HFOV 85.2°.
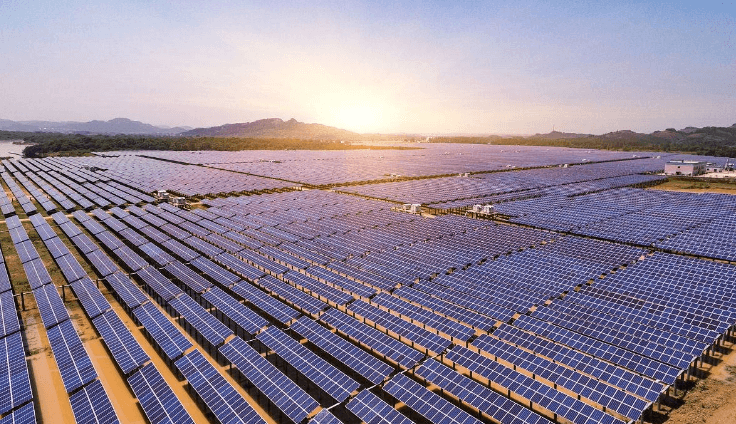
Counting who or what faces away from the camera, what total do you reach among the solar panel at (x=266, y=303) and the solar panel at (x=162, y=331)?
0

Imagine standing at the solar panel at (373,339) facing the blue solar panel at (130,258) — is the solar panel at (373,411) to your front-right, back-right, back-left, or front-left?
back-left

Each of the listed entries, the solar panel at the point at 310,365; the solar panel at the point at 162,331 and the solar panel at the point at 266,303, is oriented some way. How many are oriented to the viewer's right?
0

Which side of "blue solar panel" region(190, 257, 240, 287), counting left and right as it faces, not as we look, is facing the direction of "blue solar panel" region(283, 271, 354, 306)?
left

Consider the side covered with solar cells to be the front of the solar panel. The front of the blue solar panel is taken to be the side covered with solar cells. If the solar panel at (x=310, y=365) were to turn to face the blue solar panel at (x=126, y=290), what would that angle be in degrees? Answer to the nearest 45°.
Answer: approximately 90° to its right

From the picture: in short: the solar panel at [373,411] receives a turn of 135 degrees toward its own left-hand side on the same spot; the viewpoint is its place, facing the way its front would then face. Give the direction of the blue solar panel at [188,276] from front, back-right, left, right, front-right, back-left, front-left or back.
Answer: back-left

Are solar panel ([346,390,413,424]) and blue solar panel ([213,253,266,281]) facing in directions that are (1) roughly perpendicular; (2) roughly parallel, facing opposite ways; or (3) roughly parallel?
roughly parallel

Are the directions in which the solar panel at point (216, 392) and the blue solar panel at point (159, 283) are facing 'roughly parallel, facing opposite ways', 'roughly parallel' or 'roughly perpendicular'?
roughly parallel

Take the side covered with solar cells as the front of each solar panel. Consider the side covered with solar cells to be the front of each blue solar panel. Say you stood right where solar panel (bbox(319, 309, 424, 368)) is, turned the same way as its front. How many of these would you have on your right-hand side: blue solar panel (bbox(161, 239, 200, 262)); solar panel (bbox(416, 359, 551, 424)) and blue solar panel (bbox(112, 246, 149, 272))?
2

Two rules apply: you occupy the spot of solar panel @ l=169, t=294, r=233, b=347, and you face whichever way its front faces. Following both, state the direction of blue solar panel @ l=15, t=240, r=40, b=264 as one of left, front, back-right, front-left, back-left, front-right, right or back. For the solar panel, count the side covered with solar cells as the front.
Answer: right

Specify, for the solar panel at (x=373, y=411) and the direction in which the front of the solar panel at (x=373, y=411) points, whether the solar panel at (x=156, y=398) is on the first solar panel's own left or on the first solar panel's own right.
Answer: on the first solar panel's own right

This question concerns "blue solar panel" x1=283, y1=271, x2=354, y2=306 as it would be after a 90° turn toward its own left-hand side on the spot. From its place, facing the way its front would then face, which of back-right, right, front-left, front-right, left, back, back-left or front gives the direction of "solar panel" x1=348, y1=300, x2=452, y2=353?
front

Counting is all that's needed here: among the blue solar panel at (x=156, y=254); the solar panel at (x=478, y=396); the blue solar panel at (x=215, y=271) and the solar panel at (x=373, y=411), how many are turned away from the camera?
0

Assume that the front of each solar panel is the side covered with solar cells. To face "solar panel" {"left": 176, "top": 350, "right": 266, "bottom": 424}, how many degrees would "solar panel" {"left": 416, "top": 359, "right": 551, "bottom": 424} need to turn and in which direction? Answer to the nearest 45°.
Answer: approximately 45° to its right

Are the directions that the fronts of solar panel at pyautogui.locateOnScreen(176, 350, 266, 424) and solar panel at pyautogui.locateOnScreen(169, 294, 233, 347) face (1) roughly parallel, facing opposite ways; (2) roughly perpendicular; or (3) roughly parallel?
roughly parallel

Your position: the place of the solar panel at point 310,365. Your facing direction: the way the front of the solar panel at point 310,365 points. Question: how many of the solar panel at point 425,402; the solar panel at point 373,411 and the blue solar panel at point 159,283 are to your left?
2
